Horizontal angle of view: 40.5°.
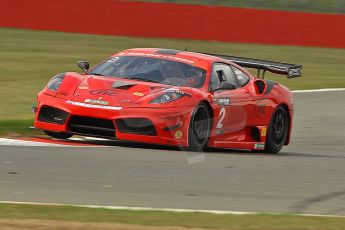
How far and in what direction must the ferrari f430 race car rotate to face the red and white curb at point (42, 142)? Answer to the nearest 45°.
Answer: approximately 45° to its right

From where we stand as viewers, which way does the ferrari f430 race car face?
facing the viewer and to the left of the viewer
